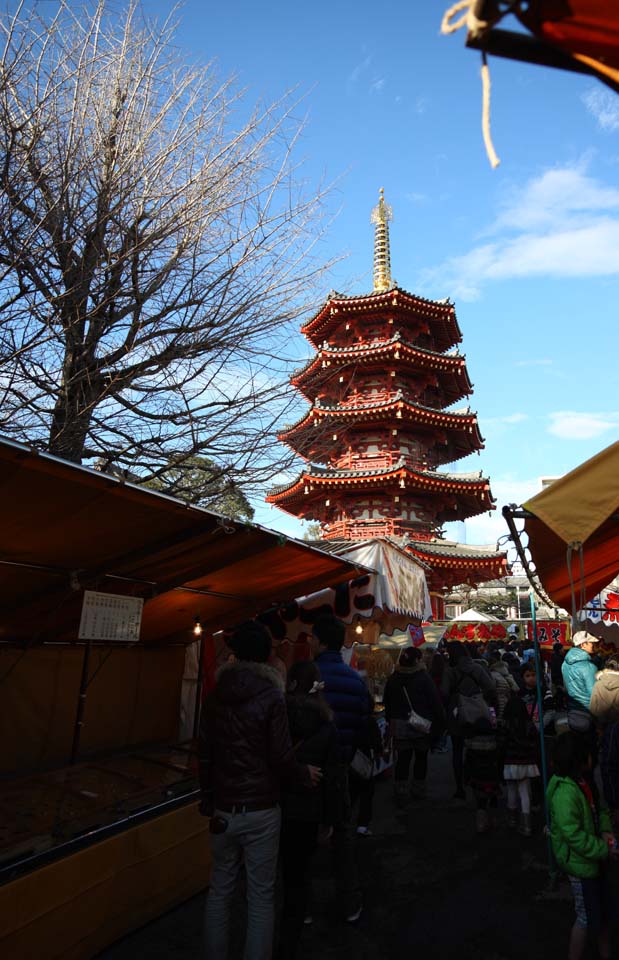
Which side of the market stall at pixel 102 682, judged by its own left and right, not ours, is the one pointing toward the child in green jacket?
front

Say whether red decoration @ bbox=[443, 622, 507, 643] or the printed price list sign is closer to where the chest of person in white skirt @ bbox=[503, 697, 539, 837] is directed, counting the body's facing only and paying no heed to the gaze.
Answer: the red decoration

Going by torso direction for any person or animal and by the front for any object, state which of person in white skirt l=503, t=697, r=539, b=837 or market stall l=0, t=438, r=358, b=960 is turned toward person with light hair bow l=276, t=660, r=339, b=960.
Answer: the market stall

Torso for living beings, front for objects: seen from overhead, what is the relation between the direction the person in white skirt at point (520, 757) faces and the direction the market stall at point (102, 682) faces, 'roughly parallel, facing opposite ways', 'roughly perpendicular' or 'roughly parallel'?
roughly perpendicular

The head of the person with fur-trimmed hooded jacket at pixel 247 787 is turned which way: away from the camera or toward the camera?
away from the camera

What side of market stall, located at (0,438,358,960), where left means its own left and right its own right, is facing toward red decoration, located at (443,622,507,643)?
left

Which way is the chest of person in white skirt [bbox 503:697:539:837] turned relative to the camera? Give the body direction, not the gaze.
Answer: away from the camera

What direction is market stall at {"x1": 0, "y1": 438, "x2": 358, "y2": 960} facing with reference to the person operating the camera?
facing the viewer and to the right of the viewer

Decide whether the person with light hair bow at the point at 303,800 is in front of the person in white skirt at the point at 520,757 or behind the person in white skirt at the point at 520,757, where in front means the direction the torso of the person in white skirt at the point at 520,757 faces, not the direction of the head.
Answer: behind

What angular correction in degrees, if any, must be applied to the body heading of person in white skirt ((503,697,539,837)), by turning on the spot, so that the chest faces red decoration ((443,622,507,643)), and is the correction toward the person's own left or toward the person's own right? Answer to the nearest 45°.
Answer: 0° — they already face it

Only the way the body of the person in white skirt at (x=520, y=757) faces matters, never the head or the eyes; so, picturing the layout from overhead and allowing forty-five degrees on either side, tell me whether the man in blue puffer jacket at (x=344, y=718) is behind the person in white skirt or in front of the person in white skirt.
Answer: behind

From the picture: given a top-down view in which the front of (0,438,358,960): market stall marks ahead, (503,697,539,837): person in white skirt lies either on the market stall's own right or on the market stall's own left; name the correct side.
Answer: on the market stall's own left

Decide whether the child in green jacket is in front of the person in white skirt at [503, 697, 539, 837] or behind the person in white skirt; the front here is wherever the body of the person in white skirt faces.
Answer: behind

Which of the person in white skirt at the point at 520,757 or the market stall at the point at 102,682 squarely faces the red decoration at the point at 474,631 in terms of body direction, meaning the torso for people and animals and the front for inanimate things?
the person in white skirt

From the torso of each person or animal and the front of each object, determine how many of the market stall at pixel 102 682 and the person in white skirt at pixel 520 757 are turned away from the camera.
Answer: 1

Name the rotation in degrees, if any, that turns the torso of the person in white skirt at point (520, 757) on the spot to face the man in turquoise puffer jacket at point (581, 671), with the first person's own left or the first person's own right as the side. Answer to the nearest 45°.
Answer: approximately 45° to the first person's own right

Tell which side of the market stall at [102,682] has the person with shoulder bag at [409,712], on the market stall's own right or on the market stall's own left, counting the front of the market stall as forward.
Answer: on the market stall's own left

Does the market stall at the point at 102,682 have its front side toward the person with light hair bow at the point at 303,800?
yes

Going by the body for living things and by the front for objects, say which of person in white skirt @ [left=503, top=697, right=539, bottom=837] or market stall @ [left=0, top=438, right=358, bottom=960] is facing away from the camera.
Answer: the person in white skirt
